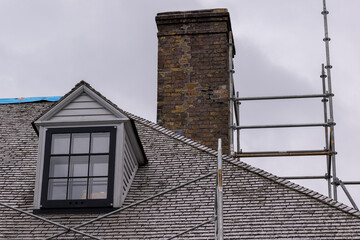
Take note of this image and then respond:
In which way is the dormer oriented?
toward the camera

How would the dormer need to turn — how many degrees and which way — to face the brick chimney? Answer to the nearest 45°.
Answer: approximately 135° to its left
